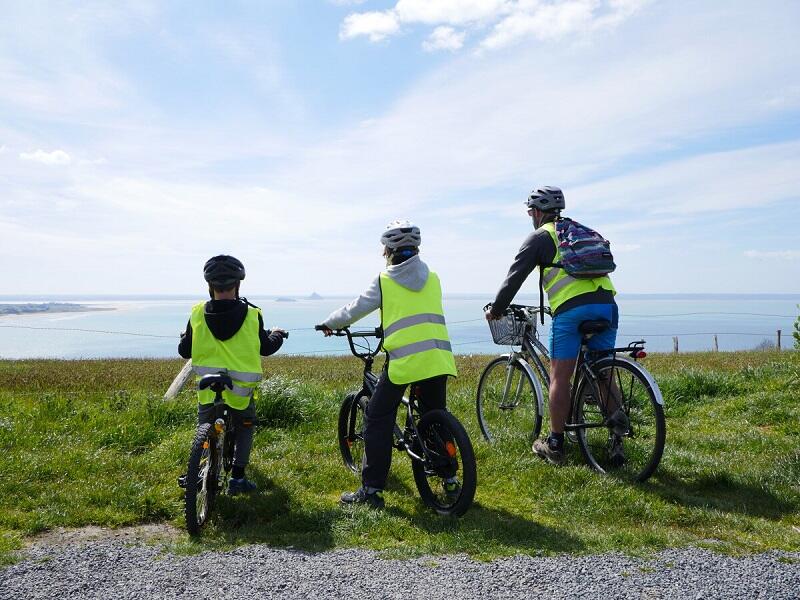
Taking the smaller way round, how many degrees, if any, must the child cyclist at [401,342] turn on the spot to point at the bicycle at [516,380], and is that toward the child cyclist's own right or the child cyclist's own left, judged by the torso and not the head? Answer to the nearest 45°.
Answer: approximately 90° to the child cyclist's own right

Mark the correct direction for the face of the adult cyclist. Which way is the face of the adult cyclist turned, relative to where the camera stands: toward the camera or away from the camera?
away from the camera

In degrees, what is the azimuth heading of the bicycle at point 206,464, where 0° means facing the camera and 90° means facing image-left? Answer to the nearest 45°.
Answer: approximately 180°

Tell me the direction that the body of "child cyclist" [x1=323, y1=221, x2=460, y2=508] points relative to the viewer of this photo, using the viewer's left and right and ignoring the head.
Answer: facing away from the viewer and to the left of the viewer

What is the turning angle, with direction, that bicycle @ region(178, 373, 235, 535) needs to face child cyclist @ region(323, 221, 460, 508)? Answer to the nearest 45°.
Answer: approximately 90° to its right

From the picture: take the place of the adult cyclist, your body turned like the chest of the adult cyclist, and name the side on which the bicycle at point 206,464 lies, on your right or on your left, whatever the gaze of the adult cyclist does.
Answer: on your left

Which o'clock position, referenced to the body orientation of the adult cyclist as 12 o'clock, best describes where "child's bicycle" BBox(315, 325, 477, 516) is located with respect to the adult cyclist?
The child's bicycle is roughly at 9 o'clock from the adult cyclist.

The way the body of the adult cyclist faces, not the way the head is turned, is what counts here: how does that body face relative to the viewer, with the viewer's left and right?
facing away from the viewer and to the left of the viewer

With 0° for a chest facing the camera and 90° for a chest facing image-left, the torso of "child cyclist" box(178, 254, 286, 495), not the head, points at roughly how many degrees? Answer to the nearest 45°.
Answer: approximately 180°

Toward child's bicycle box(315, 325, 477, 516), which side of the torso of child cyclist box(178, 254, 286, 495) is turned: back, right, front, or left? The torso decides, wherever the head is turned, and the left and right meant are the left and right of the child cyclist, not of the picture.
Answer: right

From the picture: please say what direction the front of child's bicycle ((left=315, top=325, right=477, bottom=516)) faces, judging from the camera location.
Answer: facing away from the viewer and to the left of the viewer

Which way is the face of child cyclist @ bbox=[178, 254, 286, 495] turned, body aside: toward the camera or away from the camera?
away from the camera
